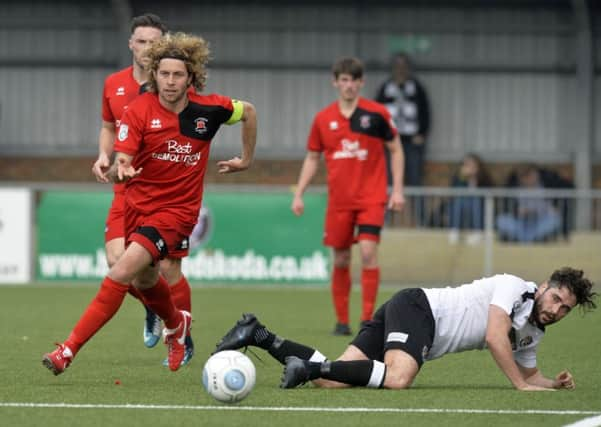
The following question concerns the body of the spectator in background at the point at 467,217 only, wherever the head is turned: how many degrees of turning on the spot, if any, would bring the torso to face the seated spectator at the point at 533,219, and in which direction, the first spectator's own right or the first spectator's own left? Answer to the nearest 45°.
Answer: approximately 90° to the first spectator's own left

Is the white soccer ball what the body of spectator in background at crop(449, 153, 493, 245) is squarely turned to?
yes

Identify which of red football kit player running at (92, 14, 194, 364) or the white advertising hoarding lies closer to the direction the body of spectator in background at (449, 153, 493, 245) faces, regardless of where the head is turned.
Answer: the red football kit player running

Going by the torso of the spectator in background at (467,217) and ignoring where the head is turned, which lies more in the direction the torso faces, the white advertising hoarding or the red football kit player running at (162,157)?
the red football kit player running

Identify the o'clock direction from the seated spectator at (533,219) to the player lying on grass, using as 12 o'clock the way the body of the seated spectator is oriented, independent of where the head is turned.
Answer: The player lying on grass is roughly at 12 o'clock from the seated spectator.

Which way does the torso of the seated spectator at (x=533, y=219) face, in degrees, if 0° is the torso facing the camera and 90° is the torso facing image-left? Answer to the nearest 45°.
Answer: approximately 0°

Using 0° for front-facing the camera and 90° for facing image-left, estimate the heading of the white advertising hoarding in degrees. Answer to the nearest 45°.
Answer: approximately 0°

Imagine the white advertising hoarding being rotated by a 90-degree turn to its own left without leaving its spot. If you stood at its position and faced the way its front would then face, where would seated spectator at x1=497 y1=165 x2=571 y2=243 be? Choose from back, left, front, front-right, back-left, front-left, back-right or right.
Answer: front
